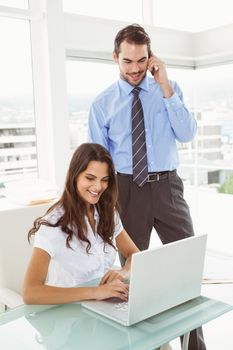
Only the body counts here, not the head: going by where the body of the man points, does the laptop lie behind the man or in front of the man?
in front

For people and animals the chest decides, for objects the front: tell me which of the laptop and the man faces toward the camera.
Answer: the man

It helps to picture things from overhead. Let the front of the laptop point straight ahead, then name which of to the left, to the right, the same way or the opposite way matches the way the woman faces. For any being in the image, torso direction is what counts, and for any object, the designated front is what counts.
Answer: the opposite way

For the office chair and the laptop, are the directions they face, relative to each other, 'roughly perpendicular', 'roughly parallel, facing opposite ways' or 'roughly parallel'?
roughly parallel, facing opposite ways

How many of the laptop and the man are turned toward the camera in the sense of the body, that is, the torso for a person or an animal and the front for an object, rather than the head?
1

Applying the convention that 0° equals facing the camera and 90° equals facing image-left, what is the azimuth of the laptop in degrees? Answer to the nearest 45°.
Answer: approximately 135°

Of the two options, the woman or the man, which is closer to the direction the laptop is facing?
the woman

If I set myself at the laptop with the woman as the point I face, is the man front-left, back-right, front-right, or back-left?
front-right

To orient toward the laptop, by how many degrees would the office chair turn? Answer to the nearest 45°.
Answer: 0° — it already faces it

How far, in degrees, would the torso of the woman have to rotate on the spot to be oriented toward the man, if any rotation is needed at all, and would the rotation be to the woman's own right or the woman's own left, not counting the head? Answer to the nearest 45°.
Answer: approximately 90° to the woman's own left

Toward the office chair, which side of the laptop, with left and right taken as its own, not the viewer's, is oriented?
front

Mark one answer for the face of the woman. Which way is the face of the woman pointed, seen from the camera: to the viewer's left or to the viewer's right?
to the viewer's right

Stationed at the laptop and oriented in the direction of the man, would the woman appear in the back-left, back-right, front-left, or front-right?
front-left

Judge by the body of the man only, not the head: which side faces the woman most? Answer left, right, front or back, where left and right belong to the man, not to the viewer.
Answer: front
